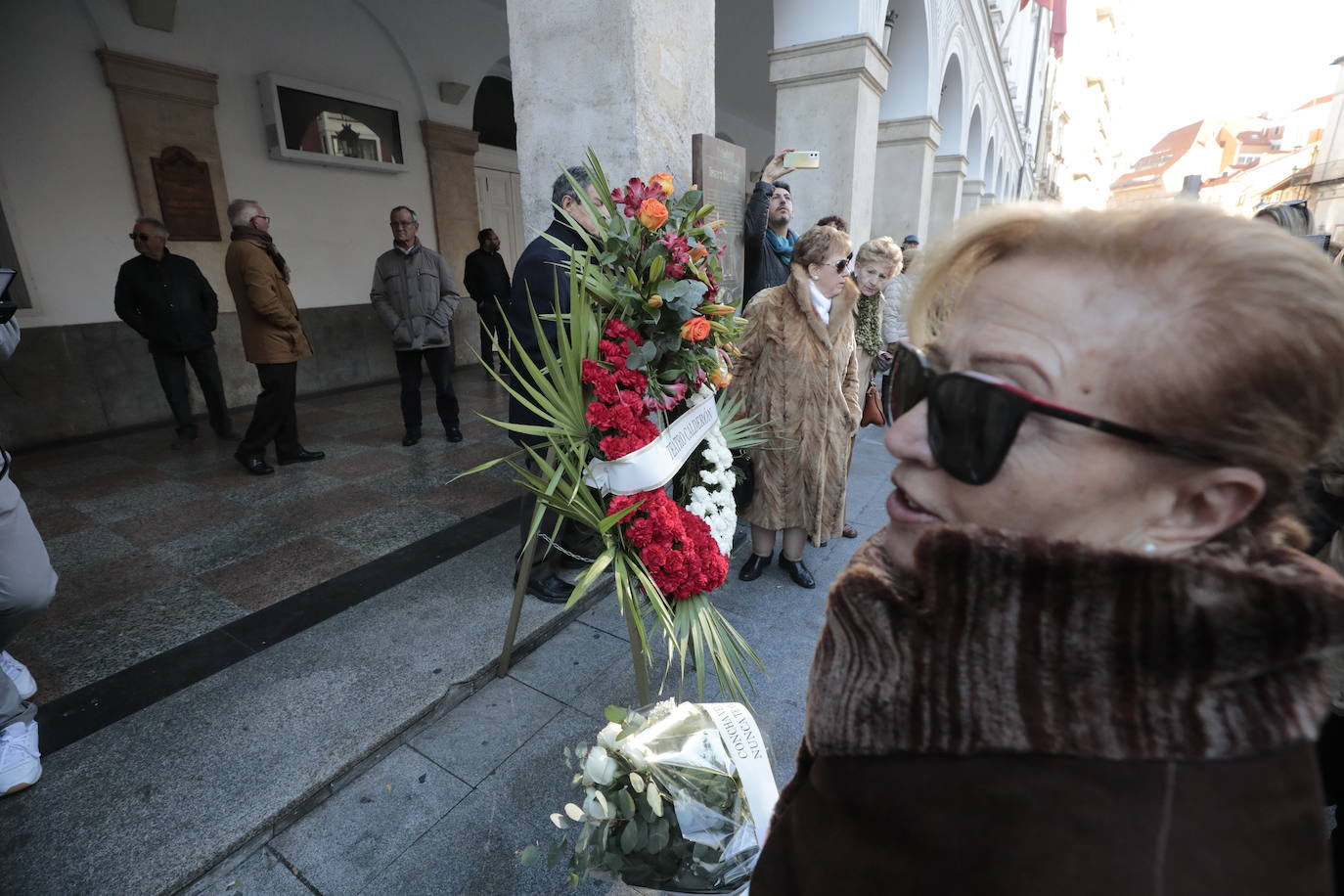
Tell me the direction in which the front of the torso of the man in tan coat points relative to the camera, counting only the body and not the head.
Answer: to the viewer's right

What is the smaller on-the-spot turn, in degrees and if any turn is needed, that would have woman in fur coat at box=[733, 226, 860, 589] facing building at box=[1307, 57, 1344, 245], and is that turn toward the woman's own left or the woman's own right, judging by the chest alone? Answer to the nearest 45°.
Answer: approximately 90° to the woman's own left

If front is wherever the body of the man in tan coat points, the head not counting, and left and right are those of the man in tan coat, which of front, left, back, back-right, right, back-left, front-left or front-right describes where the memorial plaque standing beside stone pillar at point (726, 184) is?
front-right

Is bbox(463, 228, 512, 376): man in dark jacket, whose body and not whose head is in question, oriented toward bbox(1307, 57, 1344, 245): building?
no

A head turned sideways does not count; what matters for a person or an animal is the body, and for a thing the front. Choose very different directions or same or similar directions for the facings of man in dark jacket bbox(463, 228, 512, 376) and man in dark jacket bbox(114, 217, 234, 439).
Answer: same or similar directions

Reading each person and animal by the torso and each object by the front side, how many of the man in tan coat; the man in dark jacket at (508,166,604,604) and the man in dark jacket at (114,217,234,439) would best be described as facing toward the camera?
1

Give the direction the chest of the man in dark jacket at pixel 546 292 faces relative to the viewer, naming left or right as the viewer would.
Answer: facing to the right of the viewer

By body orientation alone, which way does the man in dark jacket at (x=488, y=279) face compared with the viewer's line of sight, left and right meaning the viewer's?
facing the viewer and to the right of the viewer

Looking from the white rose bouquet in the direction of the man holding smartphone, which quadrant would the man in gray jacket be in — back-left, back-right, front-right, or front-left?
front-left

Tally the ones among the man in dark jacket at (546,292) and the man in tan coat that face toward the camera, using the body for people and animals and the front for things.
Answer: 0

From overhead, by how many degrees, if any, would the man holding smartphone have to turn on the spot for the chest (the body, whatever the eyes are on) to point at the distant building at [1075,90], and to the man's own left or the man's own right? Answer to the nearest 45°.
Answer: approximately 90° to the man's own left

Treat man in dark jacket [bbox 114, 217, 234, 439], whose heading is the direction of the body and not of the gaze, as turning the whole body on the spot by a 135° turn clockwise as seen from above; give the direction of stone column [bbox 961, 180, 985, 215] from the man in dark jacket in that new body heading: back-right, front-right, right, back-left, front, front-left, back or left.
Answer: back-right

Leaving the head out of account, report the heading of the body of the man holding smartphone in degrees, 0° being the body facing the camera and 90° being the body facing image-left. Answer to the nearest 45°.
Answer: approximately 315°

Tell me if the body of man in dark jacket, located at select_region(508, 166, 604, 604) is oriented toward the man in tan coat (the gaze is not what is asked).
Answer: no

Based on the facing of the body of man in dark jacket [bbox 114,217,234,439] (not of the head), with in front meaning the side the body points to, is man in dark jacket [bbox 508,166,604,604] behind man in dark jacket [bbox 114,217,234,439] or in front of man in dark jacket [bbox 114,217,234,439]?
in front

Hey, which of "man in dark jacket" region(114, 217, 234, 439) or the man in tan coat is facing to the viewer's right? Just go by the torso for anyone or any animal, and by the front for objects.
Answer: the man in tan coat

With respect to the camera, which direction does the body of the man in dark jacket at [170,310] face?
toward the camera
